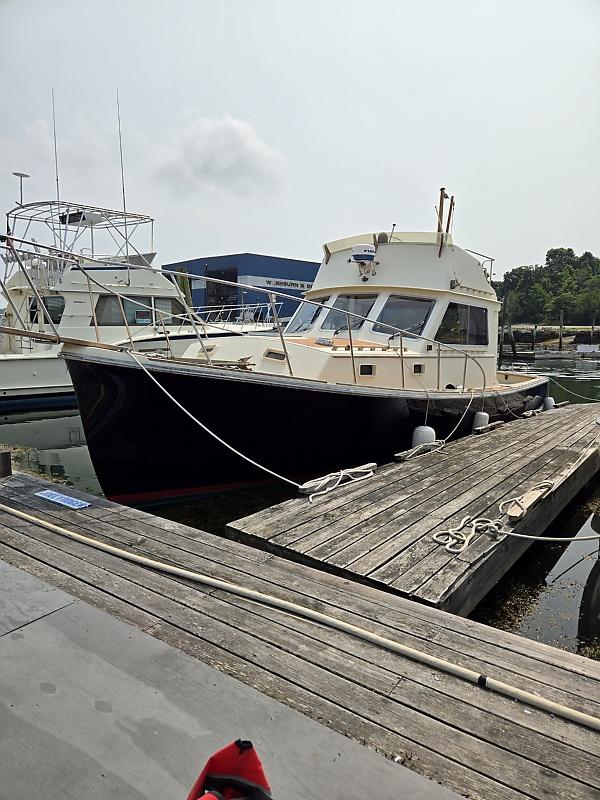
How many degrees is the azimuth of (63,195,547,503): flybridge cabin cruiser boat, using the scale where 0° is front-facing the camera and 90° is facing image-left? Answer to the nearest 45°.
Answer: approximately 45°

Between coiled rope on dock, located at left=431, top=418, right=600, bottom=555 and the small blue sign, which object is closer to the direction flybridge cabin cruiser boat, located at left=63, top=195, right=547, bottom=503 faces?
the small blue sign

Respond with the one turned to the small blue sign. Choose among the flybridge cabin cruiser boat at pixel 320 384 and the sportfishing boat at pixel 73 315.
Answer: the flybridge cabin cruiser boat at pixel 320 384

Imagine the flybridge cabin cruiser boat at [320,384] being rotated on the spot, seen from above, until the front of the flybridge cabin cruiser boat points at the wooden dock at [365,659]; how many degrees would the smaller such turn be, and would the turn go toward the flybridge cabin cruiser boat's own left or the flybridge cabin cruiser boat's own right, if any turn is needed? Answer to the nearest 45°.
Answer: approximately 45° to the flybridge cabin cruiser boat's own left

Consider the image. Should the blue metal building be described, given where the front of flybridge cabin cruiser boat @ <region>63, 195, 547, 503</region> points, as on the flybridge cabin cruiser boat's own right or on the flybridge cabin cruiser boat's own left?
on the flybridge cabin cruiser boat's own right

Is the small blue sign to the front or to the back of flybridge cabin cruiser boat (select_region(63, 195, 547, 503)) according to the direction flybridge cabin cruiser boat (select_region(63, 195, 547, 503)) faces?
to the front

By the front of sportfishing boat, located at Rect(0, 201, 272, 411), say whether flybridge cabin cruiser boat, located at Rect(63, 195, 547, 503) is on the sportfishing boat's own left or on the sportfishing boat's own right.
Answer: on the sportfishing boat's own right

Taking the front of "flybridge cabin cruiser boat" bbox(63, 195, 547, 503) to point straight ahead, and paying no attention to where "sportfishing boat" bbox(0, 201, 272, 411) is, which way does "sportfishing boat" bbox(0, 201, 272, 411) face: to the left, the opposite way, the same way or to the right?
the opposite way

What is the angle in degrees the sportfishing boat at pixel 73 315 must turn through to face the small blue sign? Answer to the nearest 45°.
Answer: approximately 135° to its right

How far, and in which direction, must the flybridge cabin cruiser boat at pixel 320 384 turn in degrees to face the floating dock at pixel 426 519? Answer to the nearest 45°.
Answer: approximately 45° to its left

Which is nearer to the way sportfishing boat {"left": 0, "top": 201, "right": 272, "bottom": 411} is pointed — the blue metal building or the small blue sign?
the blue metal building

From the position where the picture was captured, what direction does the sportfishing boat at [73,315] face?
facing away from the viewer and to the right of the viewer
